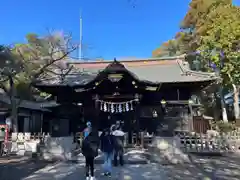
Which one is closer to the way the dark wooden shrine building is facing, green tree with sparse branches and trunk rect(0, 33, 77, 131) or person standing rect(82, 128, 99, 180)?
the person standing

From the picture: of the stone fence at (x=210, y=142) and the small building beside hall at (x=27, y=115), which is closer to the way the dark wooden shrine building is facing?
the stone fence

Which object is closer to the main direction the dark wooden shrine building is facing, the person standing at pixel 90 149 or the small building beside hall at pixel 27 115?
the person standing

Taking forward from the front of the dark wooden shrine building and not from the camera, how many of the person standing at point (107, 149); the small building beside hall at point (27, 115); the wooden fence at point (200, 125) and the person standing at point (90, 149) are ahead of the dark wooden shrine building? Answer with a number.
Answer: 2

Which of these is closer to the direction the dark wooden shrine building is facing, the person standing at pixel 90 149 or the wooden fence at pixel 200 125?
the person standing

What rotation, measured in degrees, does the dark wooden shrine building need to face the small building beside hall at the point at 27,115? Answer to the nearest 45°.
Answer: approximately 135° to its right

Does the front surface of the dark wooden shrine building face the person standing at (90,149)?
yes

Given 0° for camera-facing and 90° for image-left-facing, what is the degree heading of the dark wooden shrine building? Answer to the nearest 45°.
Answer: approximately 0°

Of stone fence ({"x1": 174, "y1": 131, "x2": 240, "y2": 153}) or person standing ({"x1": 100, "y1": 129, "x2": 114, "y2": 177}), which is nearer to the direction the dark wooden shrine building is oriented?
the person standing

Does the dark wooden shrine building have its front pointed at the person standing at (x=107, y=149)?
yes
